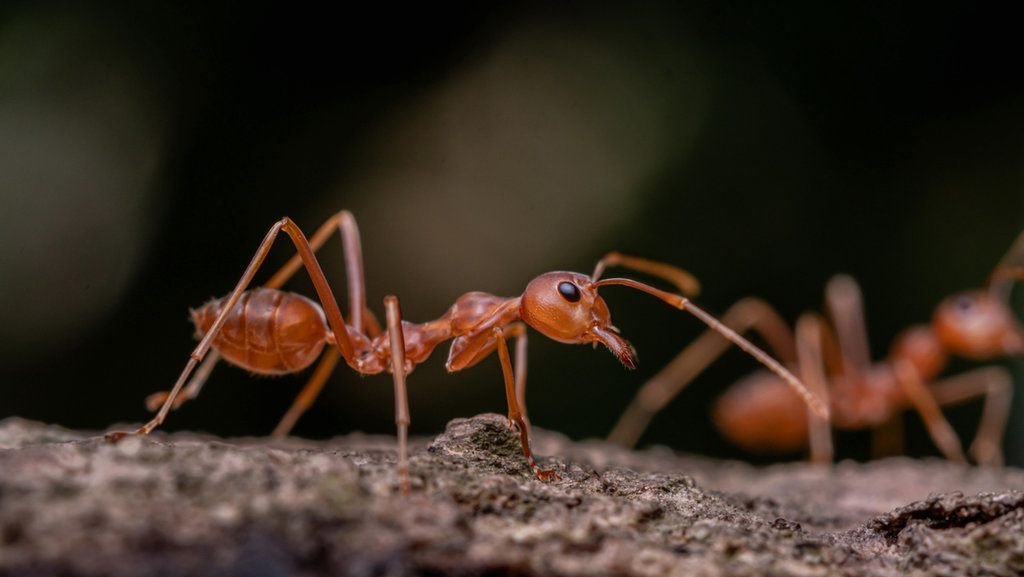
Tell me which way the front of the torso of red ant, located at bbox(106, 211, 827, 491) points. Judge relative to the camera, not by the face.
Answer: to the viewer's right

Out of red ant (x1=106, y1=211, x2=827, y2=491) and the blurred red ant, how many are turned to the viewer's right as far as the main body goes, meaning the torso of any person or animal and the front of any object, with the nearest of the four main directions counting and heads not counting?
2

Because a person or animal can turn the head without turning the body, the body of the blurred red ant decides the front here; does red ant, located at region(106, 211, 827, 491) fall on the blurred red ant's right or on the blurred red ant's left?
on the blurred red ant's right

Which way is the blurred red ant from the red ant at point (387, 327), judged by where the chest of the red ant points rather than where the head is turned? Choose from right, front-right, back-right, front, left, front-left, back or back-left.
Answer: front-left

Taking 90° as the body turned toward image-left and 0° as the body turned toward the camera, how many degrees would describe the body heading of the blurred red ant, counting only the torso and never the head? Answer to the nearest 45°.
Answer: approximately 270°
